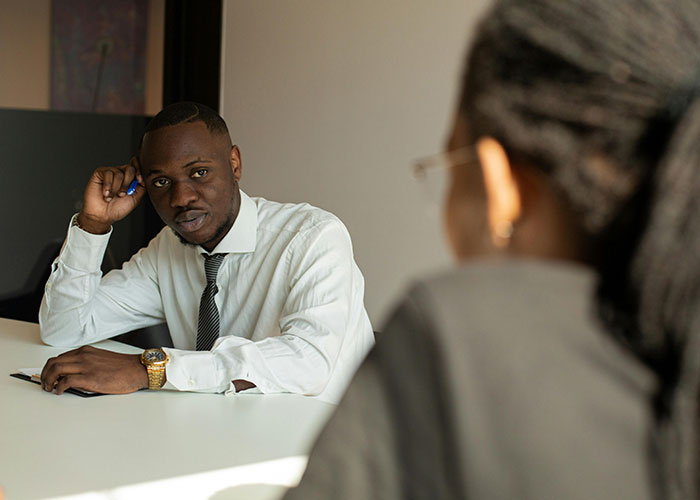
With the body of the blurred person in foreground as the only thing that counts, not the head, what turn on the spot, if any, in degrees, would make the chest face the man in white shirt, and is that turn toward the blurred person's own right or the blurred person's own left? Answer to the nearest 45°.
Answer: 0° — they already face them

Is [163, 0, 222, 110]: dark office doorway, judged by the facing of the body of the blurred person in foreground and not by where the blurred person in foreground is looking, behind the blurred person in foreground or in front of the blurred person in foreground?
in front

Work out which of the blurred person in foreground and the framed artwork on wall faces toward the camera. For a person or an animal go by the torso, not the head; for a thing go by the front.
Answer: the framed artwork on wall

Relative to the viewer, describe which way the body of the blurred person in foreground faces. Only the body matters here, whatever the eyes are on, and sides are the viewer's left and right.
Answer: facing away from the viewer and to the left of the viewer

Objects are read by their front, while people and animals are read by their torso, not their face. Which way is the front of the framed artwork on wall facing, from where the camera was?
facing the viewer

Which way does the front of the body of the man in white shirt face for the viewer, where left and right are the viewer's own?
facing the viewer and to the left of the viewer

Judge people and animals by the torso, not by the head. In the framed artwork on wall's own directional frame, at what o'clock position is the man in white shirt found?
The man in white shirt is roughly at 12 o'clock from the framed artwork on wall.

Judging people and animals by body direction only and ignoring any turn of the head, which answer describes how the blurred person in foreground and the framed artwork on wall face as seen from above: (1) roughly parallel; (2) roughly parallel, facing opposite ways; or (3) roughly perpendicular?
roughly parallel, facing opposite ways

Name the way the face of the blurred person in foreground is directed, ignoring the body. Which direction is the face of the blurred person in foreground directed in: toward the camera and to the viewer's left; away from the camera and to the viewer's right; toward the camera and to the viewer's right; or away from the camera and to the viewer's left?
away from the camera and to the viewer's left

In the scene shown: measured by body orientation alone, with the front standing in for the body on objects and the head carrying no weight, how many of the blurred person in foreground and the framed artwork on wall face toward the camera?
1
